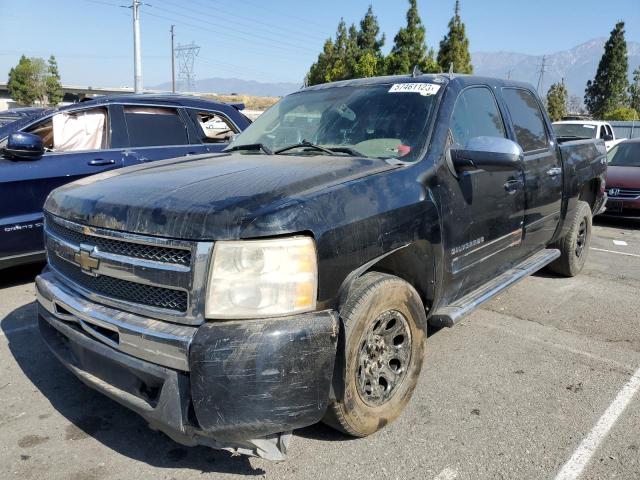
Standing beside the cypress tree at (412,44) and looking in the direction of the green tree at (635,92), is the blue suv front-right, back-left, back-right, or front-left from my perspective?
back-right

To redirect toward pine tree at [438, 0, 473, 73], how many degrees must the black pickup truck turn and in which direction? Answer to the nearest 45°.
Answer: approximately 135° to its right

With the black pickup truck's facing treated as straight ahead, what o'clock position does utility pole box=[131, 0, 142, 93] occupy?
The utility pole is roughly at 4 o'clock from the black pickup truck.

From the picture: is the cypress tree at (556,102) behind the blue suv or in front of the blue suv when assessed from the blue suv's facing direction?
behind

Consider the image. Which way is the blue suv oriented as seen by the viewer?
to the viewer's left

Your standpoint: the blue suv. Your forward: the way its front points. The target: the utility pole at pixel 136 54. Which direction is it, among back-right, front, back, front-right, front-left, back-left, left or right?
right

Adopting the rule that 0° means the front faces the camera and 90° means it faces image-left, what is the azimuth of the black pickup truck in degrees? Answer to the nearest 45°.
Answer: approximately 45°

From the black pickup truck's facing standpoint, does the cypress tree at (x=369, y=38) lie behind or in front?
behind

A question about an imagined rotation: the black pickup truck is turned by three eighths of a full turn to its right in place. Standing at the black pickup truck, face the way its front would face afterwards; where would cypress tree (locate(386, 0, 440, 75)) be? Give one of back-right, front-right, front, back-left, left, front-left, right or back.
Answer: front

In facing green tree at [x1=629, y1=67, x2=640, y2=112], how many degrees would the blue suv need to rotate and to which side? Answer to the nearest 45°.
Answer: approximately 135° to its right

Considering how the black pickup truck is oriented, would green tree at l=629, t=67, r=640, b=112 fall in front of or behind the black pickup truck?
behind

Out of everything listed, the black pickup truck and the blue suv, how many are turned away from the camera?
0

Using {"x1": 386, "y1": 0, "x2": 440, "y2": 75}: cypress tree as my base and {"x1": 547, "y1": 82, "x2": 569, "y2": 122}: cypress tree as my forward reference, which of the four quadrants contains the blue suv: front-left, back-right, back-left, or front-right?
back-right

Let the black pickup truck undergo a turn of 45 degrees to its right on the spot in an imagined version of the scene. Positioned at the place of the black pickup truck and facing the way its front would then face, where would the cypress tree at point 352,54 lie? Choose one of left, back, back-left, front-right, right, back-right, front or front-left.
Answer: right

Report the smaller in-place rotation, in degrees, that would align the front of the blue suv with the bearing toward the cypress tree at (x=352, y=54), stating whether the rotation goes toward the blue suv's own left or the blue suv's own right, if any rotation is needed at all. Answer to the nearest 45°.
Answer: approximately 135° to the blue suv's own right
